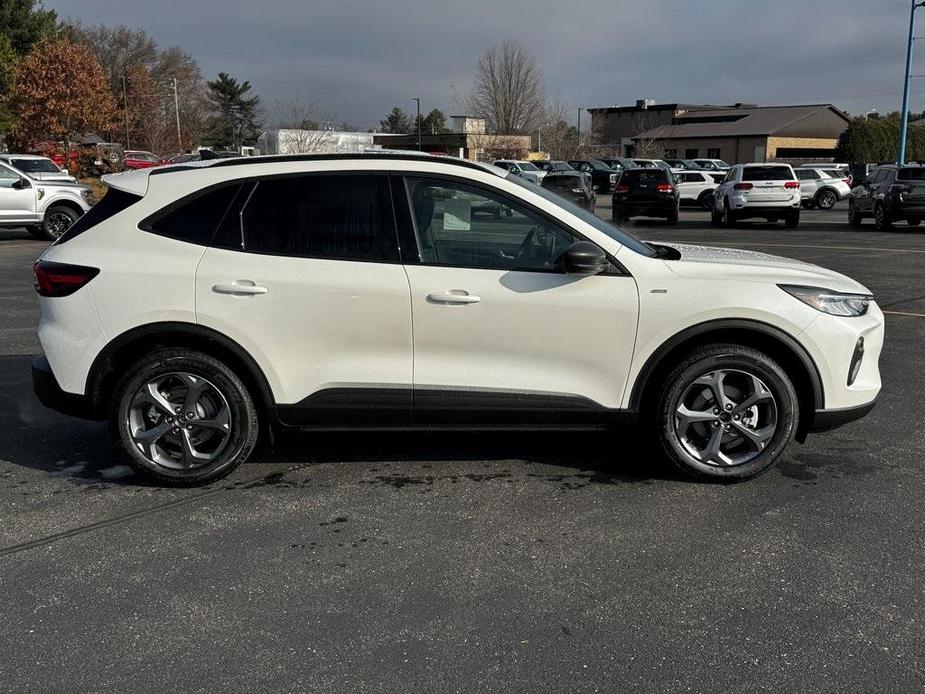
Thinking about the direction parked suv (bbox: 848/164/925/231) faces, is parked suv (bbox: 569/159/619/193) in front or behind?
in front

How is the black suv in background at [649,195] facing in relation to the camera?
away from the camera

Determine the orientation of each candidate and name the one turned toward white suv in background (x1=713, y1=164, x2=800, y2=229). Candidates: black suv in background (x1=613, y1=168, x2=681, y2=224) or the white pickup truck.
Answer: the white pickup truck

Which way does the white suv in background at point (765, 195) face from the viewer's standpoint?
away from the camera

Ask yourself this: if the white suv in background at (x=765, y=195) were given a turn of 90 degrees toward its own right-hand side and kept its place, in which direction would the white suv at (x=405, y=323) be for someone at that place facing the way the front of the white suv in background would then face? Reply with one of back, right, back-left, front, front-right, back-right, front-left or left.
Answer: right

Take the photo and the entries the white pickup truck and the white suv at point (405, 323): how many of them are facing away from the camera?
0

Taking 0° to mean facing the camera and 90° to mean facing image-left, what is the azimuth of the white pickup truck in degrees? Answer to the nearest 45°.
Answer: approximately 270°

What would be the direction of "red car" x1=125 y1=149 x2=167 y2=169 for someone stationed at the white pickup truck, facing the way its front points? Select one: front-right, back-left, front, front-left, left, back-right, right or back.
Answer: left

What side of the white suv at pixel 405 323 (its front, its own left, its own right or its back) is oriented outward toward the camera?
right

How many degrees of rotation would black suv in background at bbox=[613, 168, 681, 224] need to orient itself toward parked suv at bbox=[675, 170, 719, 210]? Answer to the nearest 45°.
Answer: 0° — it already faces it

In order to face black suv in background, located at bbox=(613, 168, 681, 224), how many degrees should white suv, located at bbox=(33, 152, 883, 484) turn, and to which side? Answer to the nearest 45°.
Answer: approximately 90° to its left

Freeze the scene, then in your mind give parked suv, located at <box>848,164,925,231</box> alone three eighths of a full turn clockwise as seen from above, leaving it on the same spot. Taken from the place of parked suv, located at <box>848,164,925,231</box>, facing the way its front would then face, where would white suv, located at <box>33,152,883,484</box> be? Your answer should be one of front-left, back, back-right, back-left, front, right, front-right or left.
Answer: right

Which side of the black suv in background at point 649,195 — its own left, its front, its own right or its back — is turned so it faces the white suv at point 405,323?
back

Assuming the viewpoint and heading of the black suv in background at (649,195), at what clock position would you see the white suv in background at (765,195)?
The white suv in background is roughly at 4 o'clock from the black suv in background.

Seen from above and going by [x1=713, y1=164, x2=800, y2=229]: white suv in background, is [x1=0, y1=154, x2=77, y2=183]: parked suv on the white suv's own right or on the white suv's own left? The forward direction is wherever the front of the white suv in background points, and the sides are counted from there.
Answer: on the white suv's own left

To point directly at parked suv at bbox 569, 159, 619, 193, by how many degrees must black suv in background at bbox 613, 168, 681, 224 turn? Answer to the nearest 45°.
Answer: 0° — it already faces it
